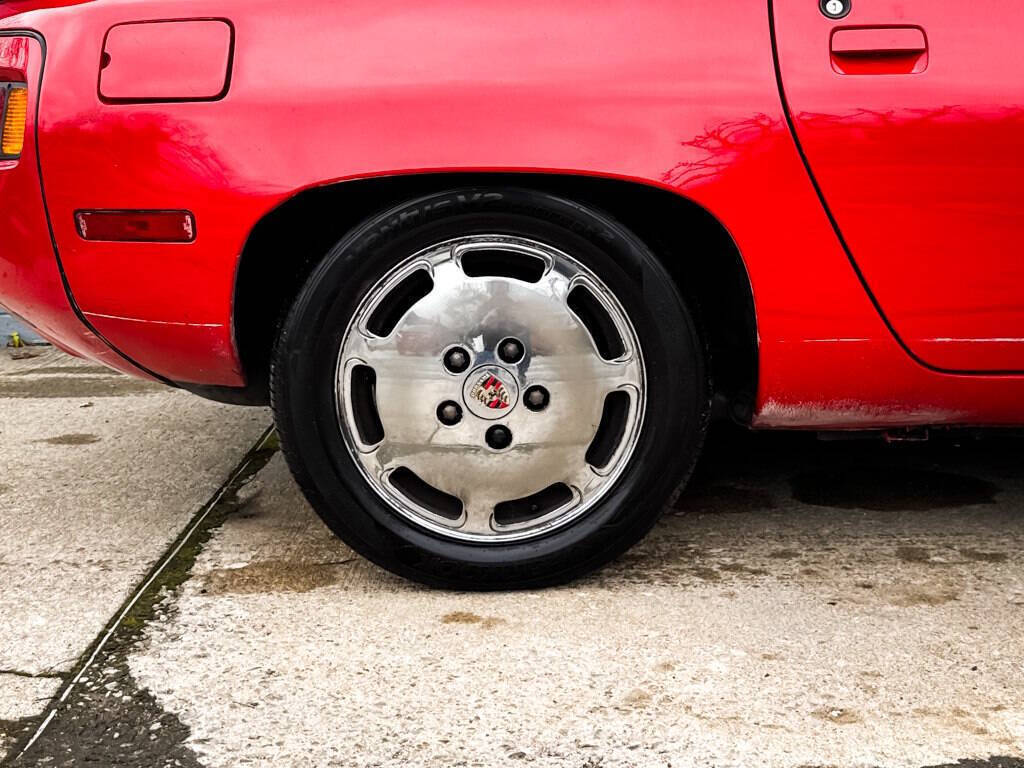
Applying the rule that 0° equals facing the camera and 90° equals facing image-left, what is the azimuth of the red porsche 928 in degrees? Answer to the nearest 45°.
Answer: approximately 270°
